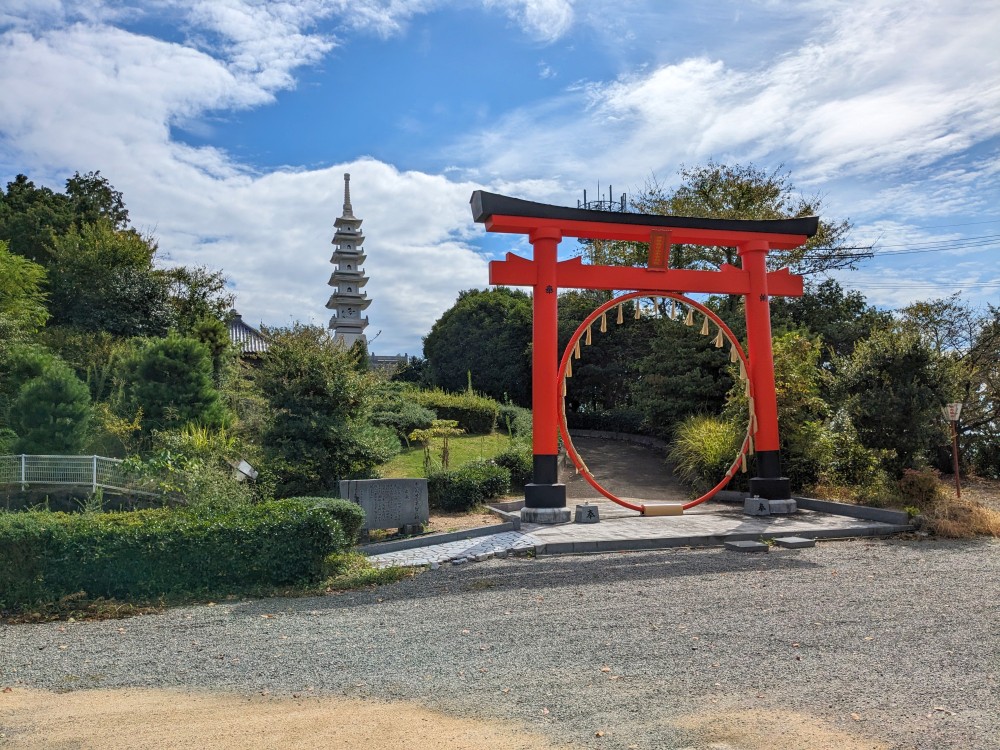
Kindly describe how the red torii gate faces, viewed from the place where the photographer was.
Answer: facing the viewer and to the right of the viewer

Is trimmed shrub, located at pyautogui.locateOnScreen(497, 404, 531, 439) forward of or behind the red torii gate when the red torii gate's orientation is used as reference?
behind

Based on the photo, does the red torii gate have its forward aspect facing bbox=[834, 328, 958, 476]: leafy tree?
no

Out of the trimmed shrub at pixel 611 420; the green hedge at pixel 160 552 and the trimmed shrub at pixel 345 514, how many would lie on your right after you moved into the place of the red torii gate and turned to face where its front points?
2

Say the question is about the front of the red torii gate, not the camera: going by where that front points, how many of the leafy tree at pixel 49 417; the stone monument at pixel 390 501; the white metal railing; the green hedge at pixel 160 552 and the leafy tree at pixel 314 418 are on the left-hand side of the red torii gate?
0

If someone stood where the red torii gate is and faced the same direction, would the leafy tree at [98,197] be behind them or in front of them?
behind

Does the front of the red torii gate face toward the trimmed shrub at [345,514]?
no

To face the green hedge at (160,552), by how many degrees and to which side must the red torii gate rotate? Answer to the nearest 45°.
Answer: approximately 90° to its right

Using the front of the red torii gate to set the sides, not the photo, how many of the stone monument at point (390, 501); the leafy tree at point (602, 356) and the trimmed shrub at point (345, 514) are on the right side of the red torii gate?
2

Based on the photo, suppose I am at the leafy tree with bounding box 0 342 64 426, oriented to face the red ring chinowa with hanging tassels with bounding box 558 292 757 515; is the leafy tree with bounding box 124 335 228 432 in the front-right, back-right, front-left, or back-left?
front-left

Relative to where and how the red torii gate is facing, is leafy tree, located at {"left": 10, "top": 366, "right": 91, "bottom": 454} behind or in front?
behind

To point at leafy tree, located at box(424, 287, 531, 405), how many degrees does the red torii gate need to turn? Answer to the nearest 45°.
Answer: approximately 135° to its left

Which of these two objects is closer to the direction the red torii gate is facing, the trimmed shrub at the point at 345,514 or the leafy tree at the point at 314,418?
the trimmed shrub

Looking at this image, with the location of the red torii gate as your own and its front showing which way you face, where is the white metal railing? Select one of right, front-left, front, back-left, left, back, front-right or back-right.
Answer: back-right

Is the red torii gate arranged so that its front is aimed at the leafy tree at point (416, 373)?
no

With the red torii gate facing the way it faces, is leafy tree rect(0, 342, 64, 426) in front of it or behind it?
behind

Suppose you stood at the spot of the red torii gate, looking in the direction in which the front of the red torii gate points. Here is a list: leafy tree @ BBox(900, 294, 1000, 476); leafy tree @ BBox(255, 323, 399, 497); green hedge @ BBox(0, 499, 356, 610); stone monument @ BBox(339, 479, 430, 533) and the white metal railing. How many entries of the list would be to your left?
1
